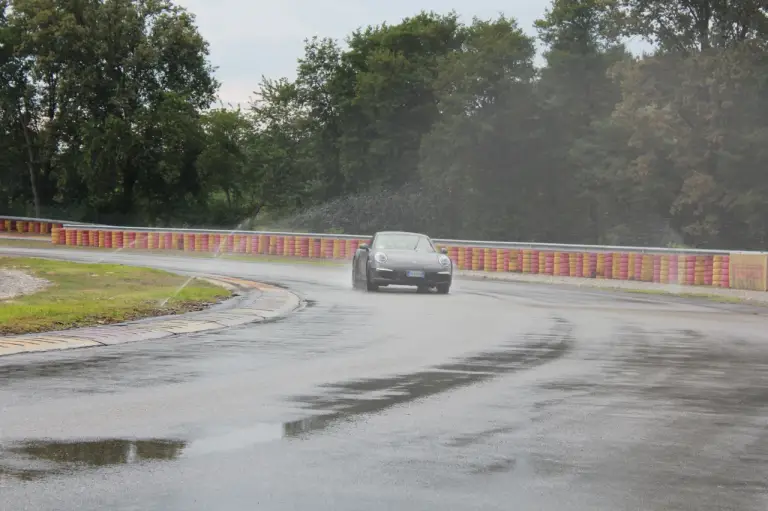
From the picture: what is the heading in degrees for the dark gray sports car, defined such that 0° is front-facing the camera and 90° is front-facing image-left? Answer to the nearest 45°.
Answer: approximately 0°

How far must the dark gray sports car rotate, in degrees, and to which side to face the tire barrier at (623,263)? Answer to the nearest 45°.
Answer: approximately 135° to its left
